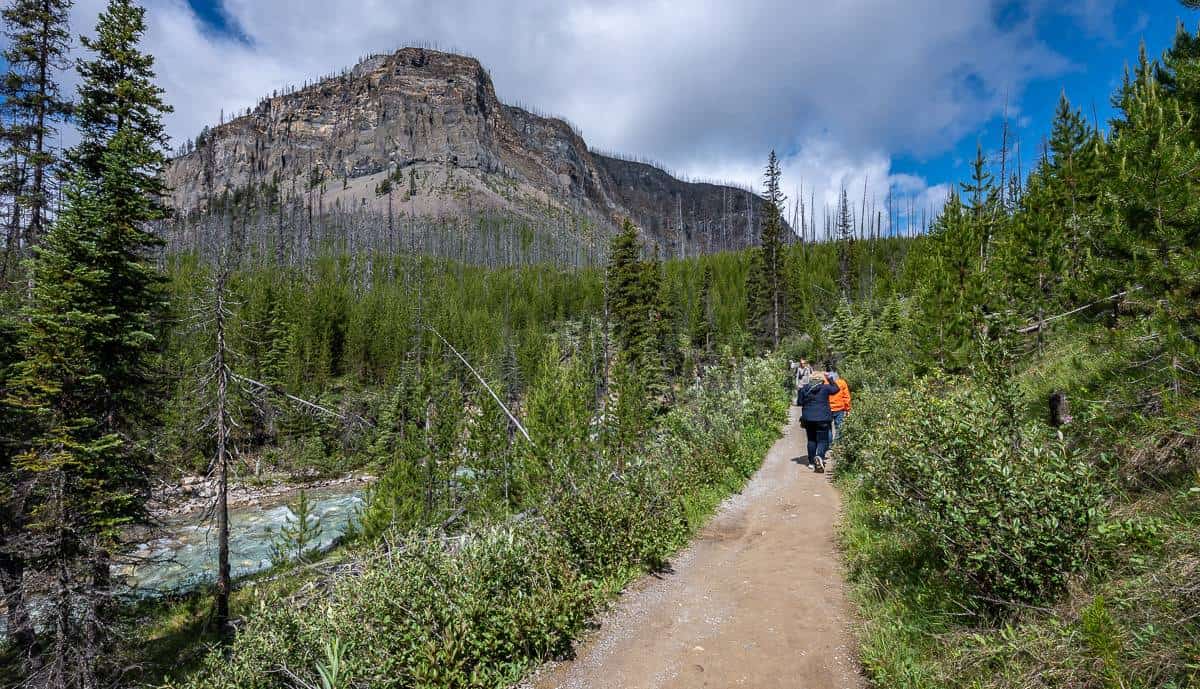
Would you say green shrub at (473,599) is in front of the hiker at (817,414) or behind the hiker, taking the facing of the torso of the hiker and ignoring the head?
behind

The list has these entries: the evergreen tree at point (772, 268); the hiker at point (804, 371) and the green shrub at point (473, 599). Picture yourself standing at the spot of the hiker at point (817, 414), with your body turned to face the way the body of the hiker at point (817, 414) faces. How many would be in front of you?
2

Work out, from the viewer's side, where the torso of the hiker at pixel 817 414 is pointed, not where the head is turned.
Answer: away from the camera

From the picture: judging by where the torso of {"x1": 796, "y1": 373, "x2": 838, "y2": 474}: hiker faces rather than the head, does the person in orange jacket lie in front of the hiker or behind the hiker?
in front

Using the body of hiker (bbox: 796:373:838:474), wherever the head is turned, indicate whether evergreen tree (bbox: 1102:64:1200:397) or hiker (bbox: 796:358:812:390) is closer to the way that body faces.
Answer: the hiker

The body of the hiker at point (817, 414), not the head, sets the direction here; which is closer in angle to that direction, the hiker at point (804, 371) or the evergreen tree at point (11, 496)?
the hiker

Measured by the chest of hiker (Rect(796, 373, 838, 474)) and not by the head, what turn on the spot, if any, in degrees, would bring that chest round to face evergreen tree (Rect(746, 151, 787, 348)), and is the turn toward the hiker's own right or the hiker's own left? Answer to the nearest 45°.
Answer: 0° — they already face it

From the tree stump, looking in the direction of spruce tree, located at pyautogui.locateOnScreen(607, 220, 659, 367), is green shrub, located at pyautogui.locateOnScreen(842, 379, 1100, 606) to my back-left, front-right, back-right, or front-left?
back-left

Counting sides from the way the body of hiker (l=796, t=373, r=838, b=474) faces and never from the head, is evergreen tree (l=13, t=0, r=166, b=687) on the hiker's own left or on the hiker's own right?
on the hiker's own left

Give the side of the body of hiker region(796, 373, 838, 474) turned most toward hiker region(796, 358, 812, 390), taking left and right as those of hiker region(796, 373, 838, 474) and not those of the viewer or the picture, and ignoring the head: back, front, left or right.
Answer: front

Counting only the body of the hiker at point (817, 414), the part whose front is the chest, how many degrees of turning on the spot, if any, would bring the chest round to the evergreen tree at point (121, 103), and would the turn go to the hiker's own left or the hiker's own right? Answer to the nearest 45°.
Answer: approximately 90° to the hiker's own left

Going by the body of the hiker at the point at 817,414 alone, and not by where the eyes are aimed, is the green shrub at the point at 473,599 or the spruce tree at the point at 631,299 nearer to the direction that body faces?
the spruce tree
